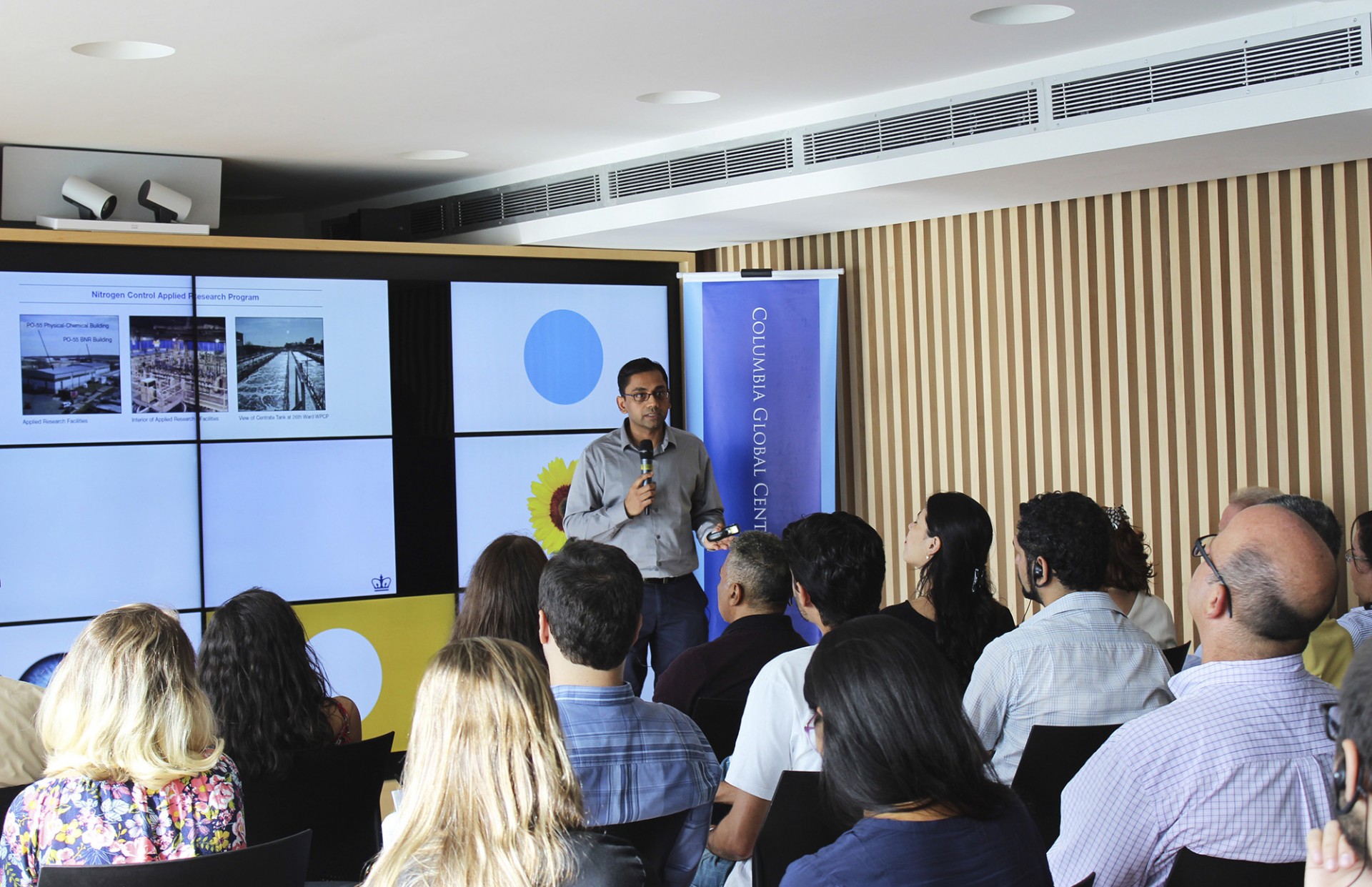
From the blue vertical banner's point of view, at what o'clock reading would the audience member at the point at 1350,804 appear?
The audience member is roughly at 12 o'clock from the blue vertical banner.

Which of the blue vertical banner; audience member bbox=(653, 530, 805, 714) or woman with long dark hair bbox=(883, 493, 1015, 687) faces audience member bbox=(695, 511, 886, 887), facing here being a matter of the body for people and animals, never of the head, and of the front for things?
the blue vertical banner

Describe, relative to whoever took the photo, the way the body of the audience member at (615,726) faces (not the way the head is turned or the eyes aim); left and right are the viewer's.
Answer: facing away from the viewer

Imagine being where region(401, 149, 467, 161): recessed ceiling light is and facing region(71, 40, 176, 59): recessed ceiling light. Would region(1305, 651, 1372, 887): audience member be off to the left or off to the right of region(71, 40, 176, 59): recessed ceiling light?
left

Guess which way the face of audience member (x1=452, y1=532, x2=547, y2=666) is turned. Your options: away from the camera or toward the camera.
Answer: away from the camera

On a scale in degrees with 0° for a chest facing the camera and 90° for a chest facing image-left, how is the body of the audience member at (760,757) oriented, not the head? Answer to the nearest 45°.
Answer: approximately 135°

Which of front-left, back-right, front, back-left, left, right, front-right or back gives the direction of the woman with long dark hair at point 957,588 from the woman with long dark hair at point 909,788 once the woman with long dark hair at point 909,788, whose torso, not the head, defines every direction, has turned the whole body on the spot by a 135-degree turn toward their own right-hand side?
left

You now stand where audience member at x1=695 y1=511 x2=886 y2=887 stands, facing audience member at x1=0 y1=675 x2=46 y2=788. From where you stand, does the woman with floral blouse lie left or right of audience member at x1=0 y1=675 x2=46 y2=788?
left

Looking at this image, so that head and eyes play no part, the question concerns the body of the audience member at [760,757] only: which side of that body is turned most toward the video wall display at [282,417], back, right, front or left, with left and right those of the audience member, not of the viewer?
front

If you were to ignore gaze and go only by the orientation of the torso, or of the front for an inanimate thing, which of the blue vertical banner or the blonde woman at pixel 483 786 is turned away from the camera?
the blonde woman

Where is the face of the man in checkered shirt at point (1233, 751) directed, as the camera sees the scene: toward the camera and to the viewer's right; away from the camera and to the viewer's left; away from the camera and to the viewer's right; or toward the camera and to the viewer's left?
away from the camera and to the viewer's left

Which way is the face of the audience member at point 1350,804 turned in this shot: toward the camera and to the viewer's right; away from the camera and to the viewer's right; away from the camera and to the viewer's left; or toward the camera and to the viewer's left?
away from the camera and to the viewer's left

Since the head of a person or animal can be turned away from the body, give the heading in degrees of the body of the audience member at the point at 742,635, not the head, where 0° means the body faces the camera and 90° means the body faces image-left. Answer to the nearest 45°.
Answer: approximately 135°
